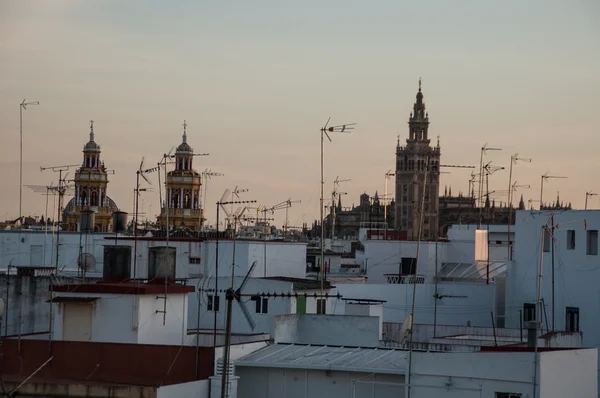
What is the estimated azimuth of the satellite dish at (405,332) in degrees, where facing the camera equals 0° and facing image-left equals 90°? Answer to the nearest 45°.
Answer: approximately 90°

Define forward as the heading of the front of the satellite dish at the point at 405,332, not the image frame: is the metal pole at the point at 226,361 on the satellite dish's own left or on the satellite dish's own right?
on the satellite dish's own left

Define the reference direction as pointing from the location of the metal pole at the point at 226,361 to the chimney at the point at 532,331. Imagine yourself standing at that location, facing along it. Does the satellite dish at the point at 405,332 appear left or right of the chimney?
left

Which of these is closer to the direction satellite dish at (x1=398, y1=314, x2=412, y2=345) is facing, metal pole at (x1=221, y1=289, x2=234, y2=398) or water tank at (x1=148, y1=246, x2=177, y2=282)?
the water tank

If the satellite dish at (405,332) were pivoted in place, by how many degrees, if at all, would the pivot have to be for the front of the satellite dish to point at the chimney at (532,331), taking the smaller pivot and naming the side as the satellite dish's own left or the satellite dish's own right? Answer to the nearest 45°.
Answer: approximately 135° to the satellite dish's own left
